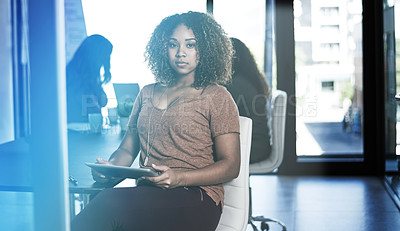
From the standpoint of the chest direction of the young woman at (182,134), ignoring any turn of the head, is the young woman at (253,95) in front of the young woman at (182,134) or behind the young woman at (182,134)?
behind

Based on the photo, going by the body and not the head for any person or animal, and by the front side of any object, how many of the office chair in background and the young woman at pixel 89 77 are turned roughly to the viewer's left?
1

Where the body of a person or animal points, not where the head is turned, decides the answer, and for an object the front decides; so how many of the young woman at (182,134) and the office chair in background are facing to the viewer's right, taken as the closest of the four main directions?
0

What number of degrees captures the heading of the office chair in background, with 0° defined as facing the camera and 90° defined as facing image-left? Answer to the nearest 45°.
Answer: approximately 90°

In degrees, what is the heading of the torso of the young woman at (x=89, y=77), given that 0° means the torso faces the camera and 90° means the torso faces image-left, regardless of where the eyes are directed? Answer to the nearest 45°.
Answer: approximately 270°

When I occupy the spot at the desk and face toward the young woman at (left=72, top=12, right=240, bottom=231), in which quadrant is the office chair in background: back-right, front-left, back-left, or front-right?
front-left

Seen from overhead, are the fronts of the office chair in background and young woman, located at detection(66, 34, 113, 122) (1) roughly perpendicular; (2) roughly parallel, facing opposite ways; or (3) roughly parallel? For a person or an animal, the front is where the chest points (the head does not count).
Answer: roughly parallel, facing opposite ways

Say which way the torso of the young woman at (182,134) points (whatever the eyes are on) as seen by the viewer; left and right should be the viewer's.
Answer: facing the viewer and to the left of the viewer

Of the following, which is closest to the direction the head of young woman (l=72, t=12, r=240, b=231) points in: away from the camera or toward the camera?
toward the camera
